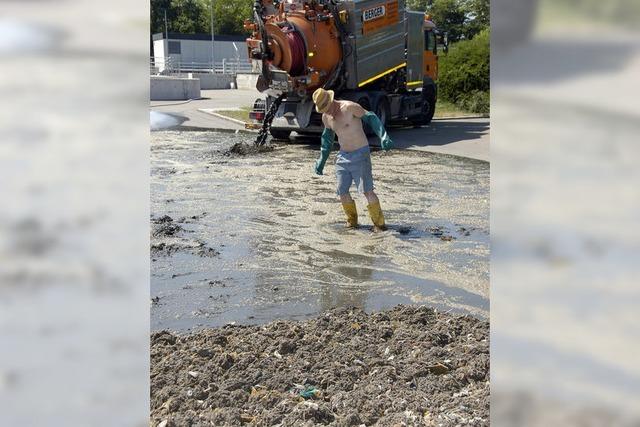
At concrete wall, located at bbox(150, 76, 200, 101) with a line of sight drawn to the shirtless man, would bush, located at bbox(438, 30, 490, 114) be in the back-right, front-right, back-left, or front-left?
front-left

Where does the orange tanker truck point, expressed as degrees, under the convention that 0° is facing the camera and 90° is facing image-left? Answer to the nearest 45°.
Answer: approximately 225°

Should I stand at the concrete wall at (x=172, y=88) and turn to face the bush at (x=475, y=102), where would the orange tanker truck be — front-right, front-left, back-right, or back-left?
front-right

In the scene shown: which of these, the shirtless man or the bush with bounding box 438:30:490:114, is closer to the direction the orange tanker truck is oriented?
the bush

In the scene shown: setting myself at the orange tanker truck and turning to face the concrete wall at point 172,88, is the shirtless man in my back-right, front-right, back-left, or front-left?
back-left

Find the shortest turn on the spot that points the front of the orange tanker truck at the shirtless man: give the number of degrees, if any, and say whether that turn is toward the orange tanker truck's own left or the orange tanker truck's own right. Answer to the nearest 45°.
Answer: approximately 135° to the orange tanker truck's own right

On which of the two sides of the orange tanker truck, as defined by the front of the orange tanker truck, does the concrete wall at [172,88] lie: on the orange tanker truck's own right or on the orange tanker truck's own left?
on the orange tanker truck's own left

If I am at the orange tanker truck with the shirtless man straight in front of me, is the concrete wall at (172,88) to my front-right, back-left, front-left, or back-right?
back-right

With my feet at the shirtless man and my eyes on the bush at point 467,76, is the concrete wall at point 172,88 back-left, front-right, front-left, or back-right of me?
front-left

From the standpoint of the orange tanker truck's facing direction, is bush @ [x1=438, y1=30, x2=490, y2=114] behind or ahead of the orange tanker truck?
ahead

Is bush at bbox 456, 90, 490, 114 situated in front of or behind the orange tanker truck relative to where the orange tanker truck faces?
in front

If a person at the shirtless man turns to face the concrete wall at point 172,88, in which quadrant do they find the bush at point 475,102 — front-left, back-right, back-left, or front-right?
front-right

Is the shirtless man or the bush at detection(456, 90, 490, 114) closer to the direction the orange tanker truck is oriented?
the bush

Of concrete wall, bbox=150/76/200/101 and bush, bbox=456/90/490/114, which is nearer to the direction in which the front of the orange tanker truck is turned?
the bush
